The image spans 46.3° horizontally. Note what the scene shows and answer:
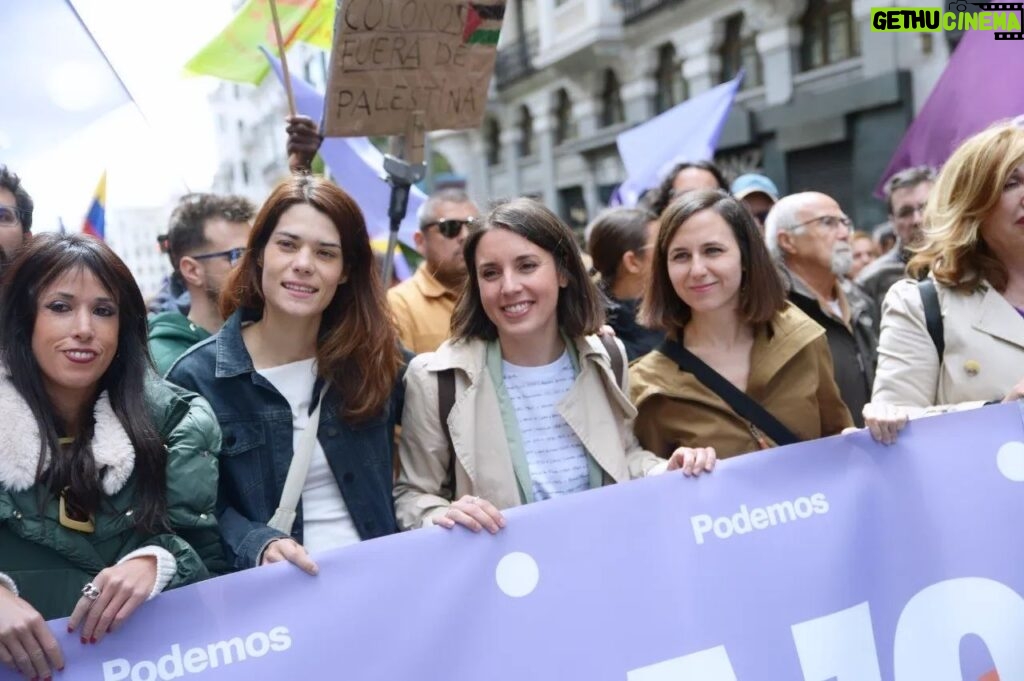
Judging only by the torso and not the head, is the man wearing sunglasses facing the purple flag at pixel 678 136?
no

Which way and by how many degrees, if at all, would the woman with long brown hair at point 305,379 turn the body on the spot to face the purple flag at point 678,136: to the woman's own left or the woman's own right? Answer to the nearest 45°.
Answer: approximately 135° to the woman's own left

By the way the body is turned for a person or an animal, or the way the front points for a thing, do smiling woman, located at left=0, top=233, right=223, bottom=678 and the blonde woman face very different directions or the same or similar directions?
same or similar directions

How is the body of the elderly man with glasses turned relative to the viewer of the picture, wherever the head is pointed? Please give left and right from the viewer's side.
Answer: facing the viewer and to the right of the viewer

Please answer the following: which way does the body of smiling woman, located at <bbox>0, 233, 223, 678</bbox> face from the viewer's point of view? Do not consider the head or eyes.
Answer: toward the camera

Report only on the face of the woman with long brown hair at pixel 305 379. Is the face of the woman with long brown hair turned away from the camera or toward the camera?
toward the camera

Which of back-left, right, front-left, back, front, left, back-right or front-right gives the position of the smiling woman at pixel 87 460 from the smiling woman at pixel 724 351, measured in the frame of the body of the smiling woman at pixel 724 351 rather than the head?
front-right

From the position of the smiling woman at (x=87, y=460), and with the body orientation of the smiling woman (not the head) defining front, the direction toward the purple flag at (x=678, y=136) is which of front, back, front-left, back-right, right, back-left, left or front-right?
back-left

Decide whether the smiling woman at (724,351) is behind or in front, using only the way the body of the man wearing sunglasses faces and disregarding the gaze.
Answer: in front

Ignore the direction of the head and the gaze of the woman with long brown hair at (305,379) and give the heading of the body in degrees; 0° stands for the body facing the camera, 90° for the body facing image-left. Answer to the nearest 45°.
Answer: approximately 0°

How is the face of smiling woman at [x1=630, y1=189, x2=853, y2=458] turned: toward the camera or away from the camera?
toward the camera

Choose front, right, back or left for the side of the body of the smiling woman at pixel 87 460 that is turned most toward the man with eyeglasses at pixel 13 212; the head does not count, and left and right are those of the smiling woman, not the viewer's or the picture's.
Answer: back

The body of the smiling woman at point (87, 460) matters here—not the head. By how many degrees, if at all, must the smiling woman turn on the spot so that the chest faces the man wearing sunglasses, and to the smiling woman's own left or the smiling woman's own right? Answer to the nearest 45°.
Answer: approximately 135° to the smiling woman's own left
